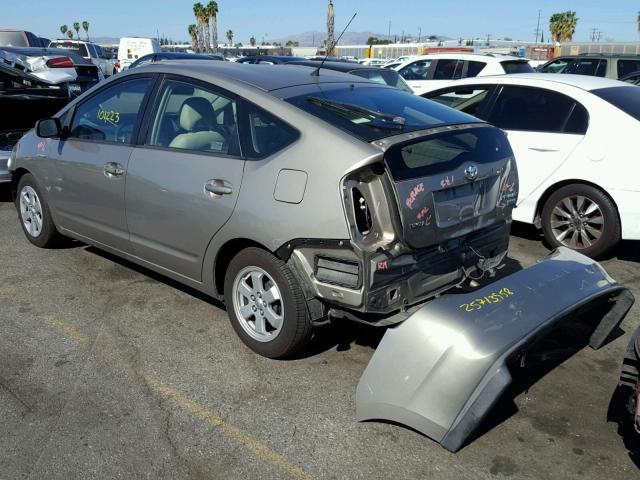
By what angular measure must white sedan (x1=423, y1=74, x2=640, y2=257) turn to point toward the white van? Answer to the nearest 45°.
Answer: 0° — it already faces it

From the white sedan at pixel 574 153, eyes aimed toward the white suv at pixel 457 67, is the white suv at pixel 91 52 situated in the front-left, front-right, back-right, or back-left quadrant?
front-left

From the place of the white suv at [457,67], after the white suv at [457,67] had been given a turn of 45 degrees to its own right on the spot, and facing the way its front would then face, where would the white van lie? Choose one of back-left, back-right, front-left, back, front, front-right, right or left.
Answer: front-left

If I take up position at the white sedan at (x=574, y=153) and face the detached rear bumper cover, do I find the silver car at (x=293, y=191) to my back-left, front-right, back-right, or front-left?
front-right

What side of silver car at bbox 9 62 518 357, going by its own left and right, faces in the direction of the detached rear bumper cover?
back

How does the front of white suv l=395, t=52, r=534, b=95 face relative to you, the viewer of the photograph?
facing away from the viewer and to the left of the viewer

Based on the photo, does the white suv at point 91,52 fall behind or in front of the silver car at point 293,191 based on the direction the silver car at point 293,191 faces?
in front

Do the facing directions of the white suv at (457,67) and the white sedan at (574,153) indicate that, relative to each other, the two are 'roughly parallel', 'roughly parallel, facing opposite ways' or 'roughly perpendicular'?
roughly parallel

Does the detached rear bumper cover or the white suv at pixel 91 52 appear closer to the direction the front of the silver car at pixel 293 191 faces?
the white suv

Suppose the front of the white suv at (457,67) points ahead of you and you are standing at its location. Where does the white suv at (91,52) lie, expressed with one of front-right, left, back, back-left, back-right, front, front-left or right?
front

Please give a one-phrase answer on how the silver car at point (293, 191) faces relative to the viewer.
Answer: facing away from the viewer and to the left of the viewer

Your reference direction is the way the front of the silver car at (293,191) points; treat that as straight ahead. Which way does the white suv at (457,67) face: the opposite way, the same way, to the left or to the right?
the same way

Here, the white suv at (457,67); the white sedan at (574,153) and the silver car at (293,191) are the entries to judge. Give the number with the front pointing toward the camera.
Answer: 0

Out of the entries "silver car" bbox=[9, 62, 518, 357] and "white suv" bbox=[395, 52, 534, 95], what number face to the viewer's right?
0

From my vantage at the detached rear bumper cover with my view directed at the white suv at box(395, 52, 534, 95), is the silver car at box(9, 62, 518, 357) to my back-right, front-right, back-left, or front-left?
front-left

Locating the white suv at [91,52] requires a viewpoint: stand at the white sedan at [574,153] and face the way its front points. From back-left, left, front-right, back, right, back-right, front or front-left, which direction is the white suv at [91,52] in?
front
